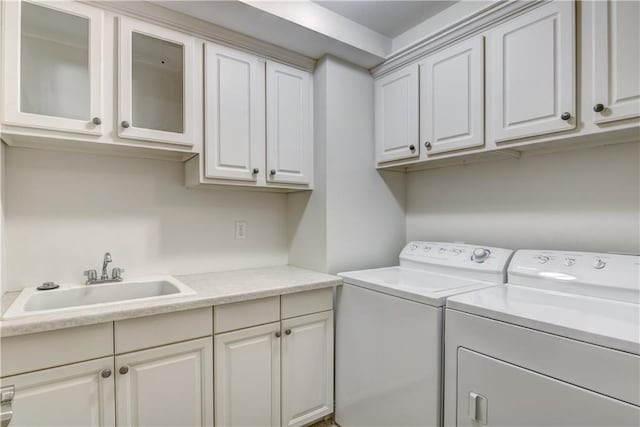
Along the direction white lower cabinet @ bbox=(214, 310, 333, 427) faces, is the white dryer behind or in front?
in front

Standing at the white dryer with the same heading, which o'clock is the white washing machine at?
The white washing machine is roughly at 2 o'clock from the white dryer.

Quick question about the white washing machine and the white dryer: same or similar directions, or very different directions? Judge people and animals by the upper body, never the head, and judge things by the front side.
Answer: same or similar directions

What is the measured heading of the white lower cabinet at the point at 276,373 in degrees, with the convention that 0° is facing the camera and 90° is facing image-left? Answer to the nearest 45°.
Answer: approximately 315°

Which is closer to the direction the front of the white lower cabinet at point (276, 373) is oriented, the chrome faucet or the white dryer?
the white dryer

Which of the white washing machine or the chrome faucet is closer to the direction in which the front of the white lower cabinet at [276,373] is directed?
the white washing machine

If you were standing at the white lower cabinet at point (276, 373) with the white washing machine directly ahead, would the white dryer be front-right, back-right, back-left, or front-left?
front-right

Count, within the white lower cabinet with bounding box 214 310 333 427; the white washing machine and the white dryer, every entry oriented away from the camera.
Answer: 0

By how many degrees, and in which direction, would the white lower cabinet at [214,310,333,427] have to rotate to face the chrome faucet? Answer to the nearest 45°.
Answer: approximately 135° to its right

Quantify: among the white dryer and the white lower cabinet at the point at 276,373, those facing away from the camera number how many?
0

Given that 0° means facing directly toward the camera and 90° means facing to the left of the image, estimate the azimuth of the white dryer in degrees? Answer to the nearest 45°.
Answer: approximately 45°

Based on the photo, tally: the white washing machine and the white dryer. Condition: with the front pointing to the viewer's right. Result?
0

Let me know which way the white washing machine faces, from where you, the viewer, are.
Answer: facing the viewer and to the left of the viewer
